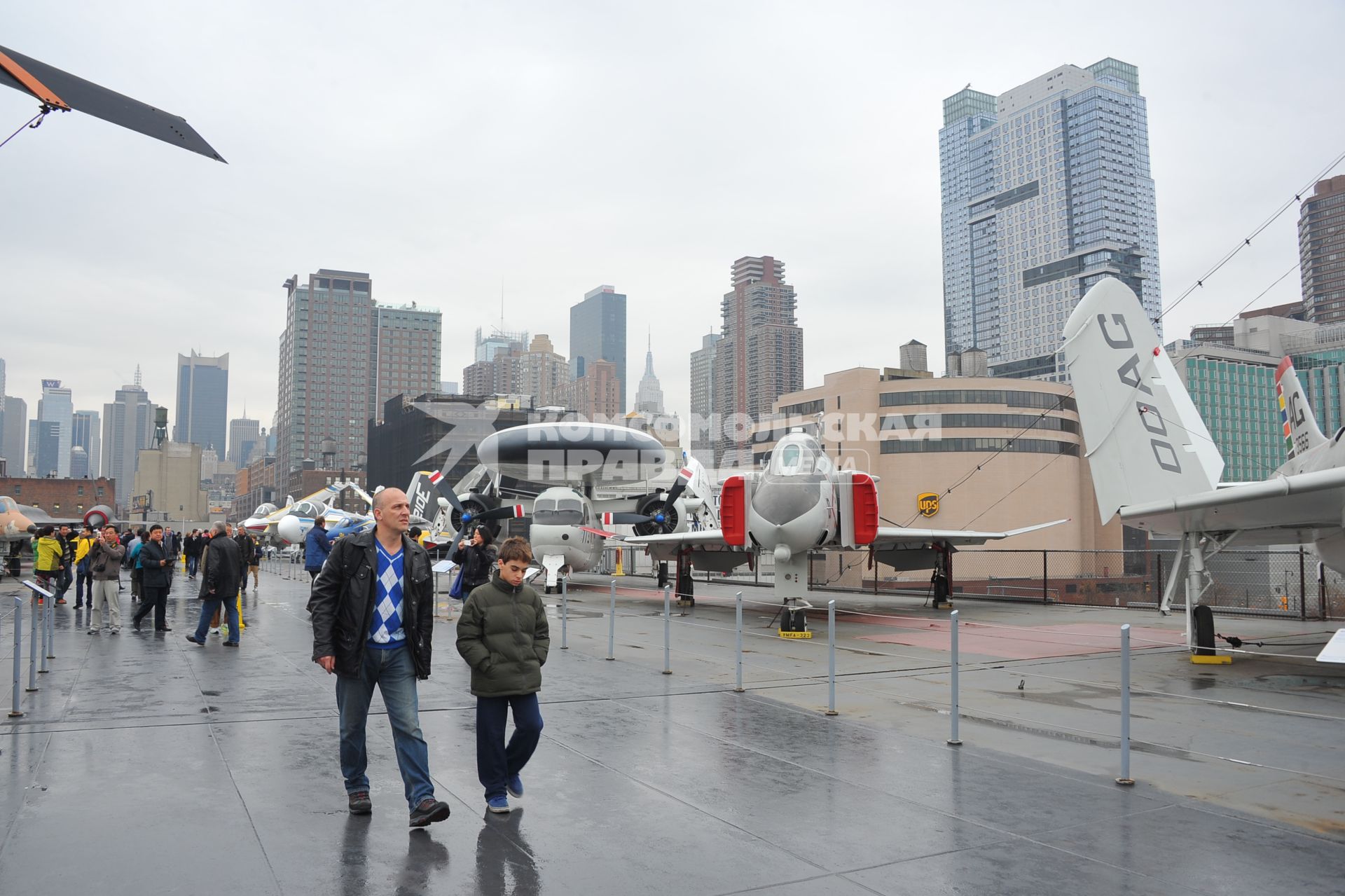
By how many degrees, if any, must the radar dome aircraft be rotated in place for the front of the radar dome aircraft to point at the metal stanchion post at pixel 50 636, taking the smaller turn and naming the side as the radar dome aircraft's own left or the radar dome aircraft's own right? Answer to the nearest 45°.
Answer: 0° — it already faces it

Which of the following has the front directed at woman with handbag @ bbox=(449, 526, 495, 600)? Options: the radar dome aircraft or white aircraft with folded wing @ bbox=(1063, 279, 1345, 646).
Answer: the radar dome aircraft

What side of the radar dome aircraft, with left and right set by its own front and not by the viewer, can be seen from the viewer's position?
front

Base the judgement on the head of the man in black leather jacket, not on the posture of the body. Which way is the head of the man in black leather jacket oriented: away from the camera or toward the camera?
toward the camera

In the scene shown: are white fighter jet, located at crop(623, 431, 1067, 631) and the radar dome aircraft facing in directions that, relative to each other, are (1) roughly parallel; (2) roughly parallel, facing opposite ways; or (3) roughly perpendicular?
roughly parallel

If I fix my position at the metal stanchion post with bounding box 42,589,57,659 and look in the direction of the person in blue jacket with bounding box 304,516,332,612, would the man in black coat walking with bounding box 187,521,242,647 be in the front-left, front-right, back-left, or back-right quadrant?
front-right

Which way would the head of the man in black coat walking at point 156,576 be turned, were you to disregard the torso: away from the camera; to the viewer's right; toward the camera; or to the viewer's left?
toward the camera

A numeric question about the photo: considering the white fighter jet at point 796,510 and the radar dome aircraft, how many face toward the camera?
2

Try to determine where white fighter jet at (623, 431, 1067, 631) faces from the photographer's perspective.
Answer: facing the viewer

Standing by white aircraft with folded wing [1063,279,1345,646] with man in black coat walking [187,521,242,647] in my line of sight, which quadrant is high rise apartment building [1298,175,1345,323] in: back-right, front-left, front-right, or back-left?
back-right

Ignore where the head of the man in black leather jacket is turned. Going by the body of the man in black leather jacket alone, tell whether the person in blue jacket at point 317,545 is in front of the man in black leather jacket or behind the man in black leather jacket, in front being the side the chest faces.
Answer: behind
